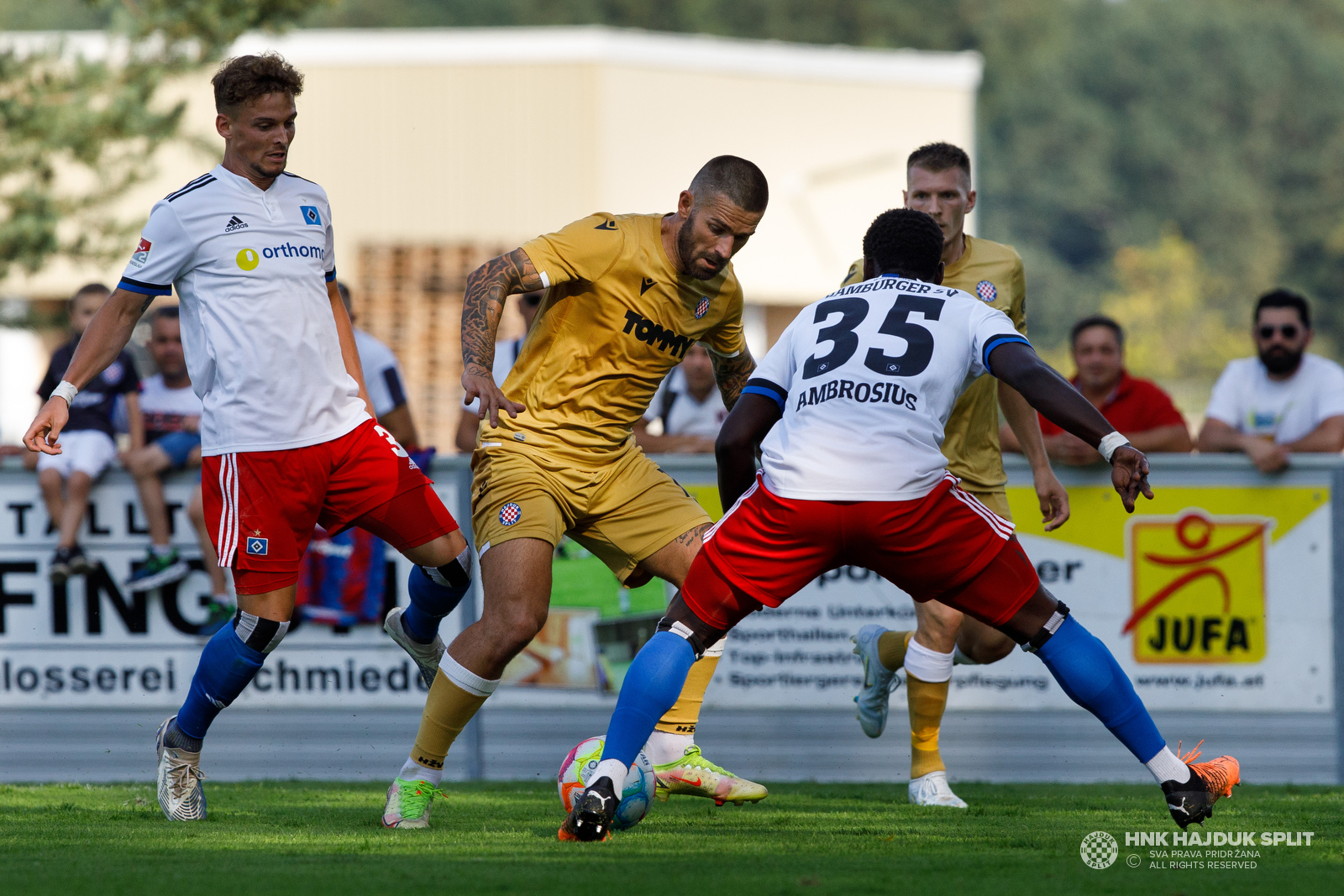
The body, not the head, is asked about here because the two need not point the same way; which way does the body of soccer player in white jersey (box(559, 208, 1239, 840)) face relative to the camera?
away from the camera

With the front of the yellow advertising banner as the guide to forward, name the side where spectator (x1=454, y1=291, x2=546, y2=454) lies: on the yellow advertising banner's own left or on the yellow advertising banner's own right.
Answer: on the yellow advertising banner's own right

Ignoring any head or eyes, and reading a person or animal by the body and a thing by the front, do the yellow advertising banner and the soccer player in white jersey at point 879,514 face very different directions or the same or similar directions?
very different directions

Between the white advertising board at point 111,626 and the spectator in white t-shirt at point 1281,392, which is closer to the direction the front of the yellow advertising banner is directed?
the white advertising board

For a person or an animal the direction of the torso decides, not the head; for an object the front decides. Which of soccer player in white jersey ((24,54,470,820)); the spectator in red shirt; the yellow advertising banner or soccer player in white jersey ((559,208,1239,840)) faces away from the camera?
soccer player in white jersey ((559,208,1239,840))

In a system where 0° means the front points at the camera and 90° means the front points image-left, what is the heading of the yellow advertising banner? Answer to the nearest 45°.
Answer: approximately 0°
